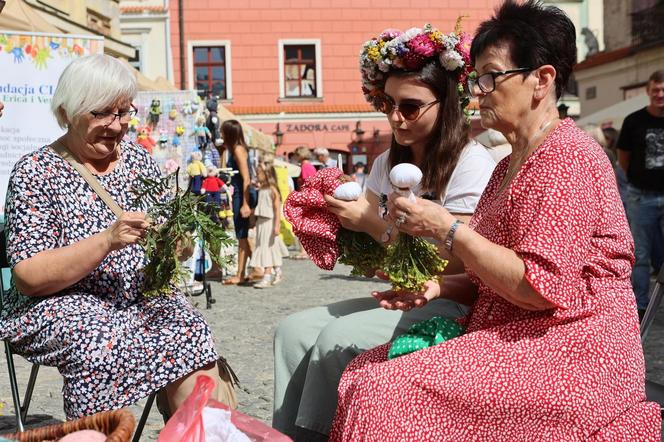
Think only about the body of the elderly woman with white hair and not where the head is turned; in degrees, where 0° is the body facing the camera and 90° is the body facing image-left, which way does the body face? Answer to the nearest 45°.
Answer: approximately 315°

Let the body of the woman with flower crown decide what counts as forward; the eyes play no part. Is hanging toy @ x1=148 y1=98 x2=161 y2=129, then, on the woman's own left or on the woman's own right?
on the woman's own right

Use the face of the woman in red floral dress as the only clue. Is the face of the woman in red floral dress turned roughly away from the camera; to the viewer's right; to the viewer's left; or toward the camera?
to the viewer's left

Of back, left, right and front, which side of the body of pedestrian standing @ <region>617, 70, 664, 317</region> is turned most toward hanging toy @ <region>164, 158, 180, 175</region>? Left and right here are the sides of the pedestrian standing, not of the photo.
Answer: right

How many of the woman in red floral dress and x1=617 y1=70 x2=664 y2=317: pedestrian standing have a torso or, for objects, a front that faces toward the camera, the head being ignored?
1

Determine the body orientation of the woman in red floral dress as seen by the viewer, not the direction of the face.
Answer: to the viewer's left

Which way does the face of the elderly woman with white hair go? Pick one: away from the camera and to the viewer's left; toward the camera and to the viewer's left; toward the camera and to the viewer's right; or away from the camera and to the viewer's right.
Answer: toward the camera and to the viewer's right

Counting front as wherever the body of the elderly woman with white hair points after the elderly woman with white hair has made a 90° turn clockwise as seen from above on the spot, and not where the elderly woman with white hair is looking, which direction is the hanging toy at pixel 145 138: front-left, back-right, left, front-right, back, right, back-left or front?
back-right

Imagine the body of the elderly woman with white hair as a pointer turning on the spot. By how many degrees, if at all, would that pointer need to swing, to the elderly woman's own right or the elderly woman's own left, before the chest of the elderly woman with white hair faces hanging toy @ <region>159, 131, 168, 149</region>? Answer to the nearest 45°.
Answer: approximately 135° to the elderly woman's own left

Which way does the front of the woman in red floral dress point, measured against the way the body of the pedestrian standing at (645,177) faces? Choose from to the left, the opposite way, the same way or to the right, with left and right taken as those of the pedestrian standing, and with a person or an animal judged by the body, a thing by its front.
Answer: to the right

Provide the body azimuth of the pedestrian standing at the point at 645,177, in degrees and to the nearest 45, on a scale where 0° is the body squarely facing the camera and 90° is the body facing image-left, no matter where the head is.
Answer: approximately 0°
